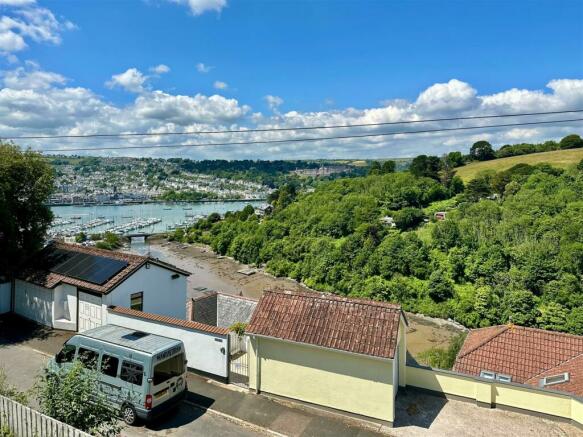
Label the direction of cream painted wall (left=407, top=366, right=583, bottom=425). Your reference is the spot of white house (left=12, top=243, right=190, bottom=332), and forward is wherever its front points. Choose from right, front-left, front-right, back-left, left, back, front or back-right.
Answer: left

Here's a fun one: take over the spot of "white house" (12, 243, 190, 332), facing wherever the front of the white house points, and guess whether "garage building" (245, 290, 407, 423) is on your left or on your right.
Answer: on your left

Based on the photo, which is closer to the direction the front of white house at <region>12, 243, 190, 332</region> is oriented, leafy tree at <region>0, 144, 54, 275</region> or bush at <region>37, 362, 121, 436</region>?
the bush

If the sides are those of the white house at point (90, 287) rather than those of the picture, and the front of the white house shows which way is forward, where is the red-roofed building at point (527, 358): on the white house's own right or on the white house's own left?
on the white house's own left

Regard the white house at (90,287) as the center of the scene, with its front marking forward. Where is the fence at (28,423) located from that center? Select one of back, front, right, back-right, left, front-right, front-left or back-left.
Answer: front-left

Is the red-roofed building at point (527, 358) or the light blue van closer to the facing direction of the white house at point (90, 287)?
the light blue van

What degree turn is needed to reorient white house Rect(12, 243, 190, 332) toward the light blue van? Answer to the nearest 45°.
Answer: approximately 45° to its left

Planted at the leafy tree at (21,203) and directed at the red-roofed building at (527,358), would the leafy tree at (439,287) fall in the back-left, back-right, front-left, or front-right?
front-left

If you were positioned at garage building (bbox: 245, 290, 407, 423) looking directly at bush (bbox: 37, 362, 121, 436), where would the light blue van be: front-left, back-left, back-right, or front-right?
front-right

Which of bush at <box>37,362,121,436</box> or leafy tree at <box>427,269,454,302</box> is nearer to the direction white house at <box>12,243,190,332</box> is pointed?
the bush

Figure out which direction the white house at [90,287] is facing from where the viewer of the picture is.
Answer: facing the viewer and to the left of the viewer
